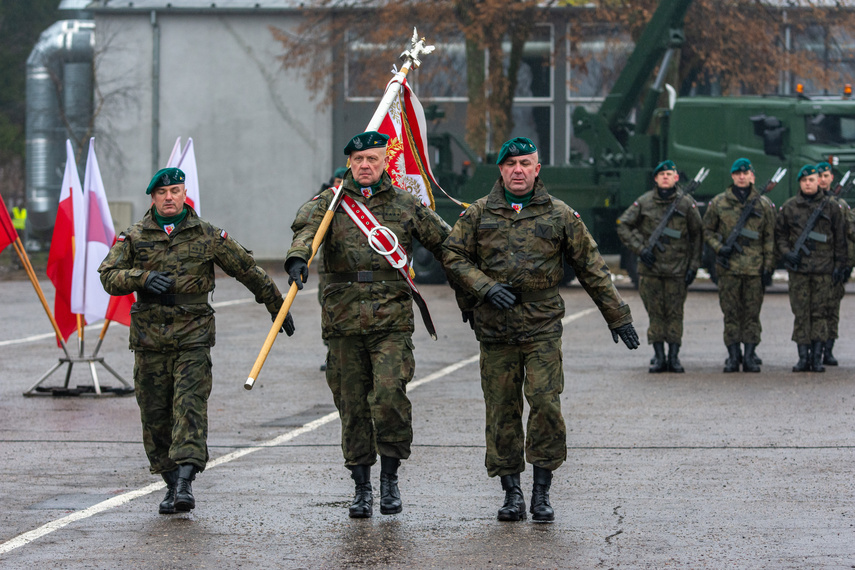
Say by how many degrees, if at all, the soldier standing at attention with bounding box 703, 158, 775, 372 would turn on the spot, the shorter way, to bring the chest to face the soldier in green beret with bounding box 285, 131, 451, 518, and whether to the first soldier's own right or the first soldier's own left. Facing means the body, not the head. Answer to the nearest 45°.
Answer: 0° — they already face them

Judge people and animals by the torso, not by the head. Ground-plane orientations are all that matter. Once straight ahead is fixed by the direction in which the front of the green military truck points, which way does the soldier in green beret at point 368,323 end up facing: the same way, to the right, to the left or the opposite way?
to the right

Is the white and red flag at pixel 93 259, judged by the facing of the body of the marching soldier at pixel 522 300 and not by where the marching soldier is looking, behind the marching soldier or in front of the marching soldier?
behind

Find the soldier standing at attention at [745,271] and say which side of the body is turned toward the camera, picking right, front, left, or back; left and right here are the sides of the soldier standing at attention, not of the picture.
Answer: front

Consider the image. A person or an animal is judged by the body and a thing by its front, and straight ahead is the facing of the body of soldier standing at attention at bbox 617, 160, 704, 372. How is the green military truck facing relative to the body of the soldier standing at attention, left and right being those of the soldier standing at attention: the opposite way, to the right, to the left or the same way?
to the left

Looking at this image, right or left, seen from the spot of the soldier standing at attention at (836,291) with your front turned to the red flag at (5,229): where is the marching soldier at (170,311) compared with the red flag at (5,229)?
left

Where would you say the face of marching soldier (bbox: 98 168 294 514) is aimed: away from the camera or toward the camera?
toward the camera

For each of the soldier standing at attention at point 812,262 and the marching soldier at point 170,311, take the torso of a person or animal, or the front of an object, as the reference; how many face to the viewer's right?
0

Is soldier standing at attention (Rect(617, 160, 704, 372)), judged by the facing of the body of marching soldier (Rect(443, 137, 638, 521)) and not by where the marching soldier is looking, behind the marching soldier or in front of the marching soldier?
behind

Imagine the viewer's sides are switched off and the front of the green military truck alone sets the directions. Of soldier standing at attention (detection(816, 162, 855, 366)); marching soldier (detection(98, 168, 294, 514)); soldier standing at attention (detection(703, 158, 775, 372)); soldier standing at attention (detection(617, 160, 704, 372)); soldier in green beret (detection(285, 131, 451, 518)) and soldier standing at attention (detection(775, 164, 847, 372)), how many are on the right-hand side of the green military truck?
6

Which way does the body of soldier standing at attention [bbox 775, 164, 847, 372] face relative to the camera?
toward the camera

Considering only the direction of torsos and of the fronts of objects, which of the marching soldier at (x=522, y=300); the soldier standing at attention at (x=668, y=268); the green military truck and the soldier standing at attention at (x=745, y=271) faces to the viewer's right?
the green military truck

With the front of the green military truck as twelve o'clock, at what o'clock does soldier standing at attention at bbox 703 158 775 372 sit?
The soldier standing at attention is roughly at 3 o'clock from the green military truck.
